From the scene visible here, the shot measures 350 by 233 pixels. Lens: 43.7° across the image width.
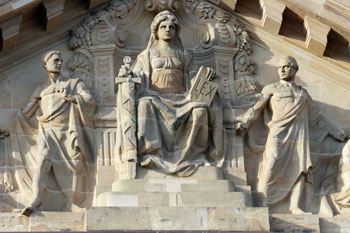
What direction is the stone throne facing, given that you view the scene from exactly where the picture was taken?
facing the viewer

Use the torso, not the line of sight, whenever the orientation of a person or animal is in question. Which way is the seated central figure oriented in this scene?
toward the camera

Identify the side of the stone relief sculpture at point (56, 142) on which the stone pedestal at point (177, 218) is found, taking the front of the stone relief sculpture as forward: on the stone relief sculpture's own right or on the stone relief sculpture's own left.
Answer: on the stone relief sculpture's own left

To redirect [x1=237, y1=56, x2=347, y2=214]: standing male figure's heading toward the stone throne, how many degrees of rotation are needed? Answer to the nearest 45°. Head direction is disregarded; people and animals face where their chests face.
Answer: approximately 90° to its right

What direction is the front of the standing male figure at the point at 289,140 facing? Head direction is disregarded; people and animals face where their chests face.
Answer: toward the camera

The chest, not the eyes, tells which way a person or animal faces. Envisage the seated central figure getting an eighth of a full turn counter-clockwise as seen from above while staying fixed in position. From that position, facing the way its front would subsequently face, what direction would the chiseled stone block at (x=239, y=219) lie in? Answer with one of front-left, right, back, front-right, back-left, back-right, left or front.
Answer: front

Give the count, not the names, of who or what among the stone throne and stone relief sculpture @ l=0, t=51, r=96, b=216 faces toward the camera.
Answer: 2

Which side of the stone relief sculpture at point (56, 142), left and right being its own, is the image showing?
front

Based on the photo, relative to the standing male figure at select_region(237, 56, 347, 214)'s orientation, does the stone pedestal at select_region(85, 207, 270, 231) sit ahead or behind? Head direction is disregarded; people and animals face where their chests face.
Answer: ahead
